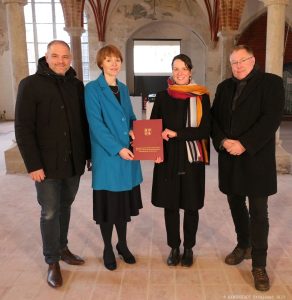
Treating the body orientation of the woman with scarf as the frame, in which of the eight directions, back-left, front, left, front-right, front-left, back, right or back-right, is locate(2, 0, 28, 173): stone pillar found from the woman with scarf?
back-right

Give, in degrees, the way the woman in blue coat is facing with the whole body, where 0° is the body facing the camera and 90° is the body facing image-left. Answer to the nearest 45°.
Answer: approximately 315°

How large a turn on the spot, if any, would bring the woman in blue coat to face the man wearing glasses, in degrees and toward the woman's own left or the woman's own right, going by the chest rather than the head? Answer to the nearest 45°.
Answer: approximately 45° to the woman's own left

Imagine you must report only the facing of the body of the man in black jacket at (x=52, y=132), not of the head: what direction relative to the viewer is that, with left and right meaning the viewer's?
facing the viewer and to the right of the viewer

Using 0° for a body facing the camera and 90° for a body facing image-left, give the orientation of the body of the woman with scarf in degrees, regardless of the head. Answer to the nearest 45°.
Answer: approximately 0°

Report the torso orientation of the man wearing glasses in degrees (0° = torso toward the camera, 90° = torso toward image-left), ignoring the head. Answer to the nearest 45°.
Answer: approximately 45°

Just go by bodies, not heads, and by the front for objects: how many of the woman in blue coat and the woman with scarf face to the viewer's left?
0

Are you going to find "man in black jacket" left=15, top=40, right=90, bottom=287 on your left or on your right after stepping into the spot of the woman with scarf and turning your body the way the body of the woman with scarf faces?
on your right
